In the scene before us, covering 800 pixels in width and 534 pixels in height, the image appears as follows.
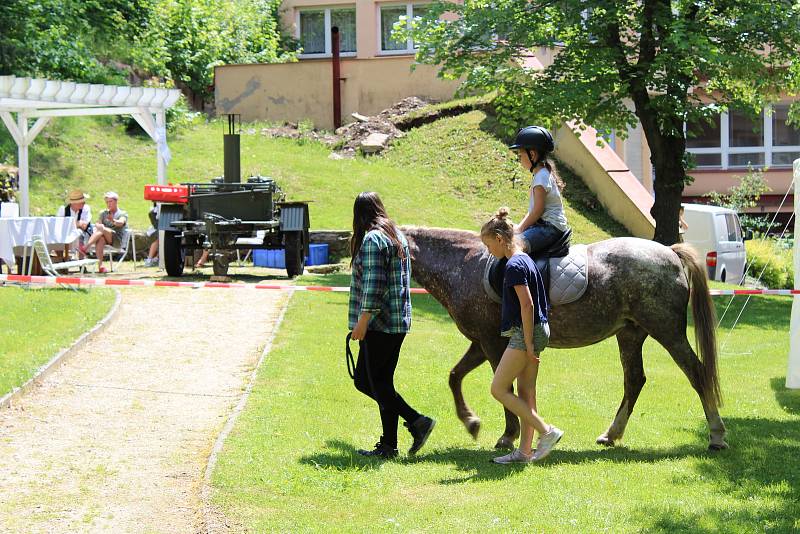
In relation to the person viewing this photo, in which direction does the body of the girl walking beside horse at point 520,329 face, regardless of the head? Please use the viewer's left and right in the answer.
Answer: facing to the left of the viewer

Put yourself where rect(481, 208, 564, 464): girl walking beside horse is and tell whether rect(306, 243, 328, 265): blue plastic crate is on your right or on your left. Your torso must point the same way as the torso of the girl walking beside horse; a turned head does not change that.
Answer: on your right

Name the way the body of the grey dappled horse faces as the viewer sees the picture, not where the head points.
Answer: to the viewer's left

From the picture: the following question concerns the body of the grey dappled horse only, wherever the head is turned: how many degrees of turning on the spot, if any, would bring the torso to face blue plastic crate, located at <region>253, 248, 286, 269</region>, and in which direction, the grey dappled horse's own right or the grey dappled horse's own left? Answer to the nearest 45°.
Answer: approximately 45° to the grey dappled horse's own right

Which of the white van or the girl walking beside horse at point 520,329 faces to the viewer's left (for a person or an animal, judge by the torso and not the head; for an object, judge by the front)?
the girl walking beside horse

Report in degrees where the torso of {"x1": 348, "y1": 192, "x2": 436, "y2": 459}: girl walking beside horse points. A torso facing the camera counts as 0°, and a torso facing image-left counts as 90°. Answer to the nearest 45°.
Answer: approximately 90°

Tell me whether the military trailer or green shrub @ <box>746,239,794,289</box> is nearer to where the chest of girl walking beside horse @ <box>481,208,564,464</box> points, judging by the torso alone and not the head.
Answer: the military trailer

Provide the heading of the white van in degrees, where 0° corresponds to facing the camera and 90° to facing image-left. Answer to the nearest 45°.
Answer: approximately 225°
